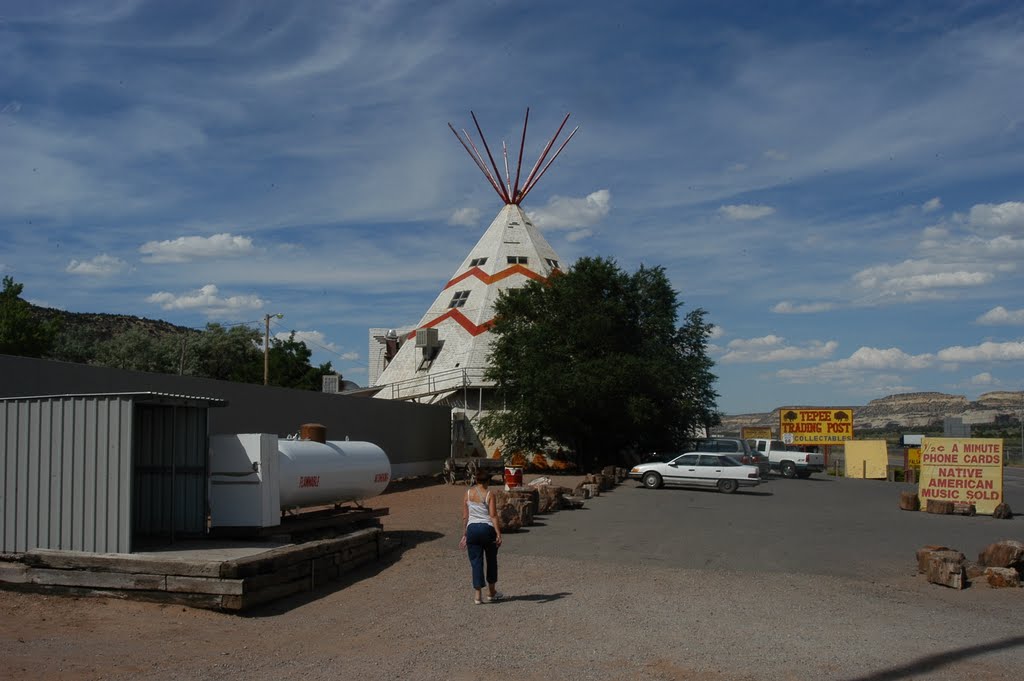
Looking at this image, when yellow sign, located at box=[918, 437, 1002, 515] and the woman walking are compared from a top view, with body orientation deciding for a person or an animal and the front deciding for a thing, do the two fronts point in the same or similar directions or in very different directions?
very different directions

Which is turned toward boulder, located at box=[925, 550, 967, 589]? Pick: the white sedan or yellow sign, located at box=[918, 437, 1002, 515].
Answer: the yellow sign

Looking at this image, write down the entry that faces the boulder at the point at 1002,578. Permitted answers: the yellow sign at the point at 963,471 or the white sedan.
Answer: the yellow sign

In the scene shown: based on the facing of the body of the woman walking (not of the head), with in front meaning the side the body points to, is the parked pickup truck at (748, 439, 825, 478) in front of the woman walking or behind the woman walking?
in front

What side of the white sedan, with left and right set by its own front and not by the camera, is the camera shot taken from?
left

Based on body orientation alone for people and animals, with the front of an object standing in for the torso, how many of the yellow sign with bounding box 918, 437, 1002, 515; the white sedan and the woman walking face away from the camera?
1

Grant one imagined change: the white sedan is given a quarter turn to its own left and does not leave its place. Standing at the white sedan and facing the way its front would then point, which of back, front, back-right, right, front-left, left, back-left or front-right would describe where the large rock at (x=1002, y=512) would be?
front-left

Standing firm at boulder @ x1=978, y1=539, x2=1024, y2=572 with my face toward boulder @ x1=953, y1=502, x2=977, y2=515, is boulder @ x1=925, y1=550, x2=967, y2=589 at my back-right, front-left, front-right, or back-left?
back-left

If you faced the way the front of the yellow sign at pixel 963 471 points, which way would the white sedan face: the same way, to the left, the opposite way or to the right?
to the right

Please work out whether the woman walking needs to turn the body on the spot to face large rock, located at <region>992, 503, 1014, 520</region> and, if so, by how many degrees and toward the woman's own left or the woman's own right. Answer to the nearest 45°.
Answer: approximately 45° to the woman's own right

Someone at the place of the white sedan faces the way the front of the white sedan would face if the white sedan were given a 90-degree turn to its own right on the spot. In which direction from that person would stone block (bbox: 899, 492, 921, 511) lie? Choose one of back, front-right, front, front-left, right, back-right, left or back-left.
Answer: back-right

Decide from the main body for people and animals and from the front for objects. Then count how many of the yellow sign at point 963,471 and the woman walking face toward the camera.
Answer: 1

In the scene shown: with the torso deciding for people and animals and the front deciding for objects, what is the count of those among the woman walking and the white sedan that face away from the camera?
1

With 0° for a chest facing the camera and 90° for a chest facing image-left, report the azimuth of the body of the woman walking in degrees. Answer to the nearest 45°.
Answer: approximately 180°

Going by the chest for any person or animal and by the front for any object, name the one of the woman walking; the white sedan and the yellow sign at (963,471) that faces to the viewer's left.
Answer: the white sedan

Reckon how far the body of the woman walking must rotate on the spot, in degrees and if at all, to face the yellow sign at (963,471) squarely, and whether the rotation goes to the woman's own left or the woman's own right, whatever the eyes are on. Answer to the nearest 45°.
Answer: approximately 45° to the woman's own right

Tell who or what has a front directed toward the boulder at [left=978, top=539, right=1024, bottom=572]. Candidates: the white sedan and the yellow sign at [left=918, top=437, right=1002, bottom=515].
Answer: the yellow sign
